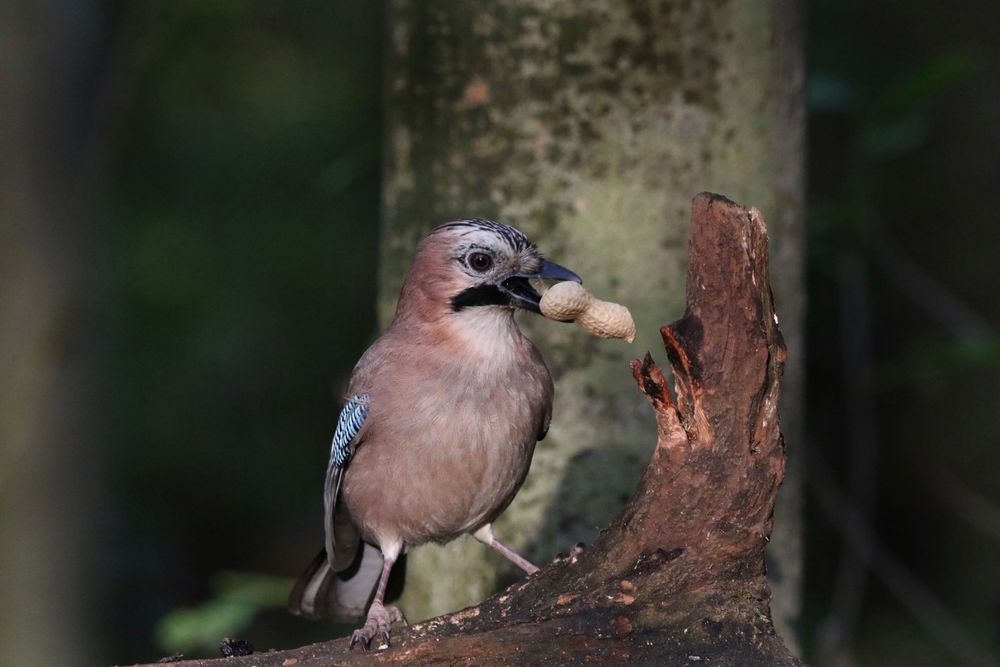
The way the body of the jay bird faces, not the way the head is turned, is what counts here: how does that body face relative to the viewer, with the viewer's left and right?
facing the viewer and to the right of the viewer
